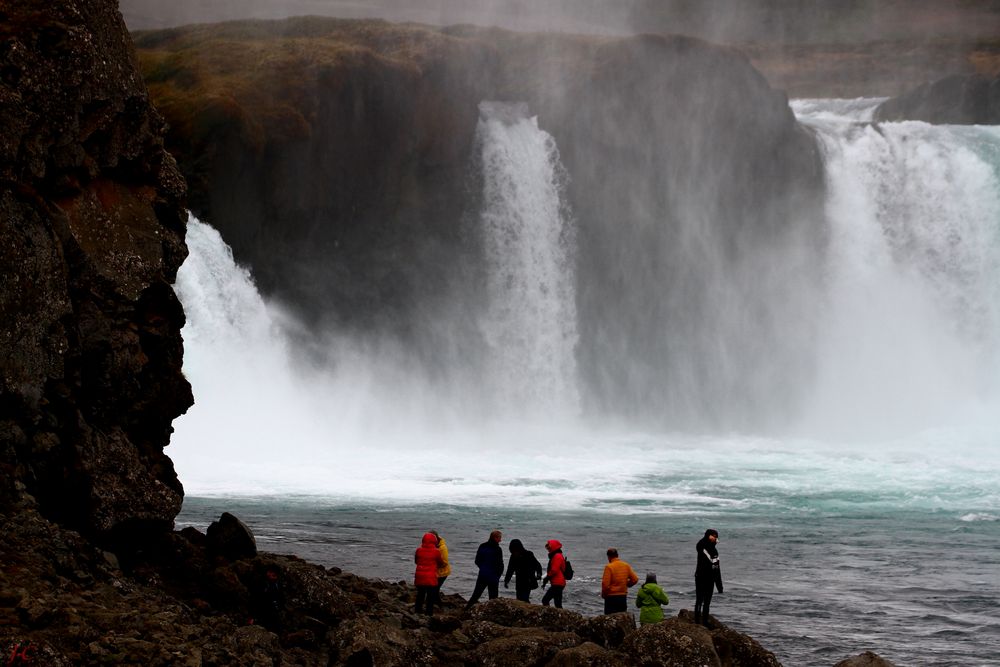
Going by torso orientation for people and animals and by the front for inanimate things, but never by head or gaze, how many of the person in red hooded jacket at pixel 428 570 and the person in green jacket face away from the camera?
2

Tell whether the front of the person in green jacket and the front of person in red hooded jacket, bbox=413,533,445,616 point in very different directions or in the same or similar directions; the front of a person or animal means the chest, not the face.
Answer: same or similar directions

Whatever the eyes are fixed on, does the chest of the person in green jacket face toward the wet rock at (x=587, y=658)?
no

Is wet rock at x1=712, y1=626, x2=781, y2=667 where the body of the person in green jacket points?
no

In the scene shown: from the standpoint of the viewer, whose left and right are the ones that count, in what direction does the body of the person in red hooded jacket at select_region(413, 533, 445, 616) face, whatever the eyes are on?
facing away from the viewer

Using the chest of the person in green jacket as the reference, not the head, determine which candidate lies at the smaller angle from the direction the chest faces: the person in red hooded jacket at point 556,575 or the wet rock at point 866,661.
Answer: the person in red hooded jacket

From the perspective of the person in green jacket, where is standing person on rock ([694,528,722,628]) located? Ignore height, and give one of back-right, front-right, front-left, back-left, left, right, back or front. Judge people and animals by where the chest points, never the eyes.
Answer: front-right

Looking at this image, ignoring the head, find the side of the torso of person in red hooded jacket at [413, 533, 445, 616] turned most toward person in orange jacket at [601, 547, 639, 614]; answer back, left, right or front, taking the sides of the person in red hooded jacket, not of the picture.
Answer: right

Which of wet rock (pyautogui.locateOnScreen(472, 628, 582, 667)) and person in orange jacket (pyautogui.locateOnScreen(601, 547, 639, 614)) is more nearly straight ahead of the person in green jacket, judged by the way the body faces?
the person in orange jacket

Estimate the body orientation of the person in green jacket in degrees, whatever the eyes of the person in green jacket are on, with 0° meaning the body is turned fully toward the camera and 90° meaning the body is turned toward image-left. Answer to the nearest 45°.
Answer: approximately 180°

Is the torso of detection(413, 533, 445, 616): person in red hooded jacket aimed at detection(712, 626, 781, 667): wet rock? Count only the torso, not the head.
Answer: no

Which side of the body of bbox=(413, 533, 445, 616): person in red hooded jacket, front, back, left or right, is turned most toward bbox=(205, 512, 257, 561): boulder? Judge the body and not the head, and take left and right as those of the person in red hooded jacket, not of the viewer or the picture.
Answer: left

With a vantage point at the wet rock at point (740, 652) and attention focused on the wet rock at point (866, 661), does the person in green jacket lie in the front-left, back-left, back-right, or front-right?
back-left

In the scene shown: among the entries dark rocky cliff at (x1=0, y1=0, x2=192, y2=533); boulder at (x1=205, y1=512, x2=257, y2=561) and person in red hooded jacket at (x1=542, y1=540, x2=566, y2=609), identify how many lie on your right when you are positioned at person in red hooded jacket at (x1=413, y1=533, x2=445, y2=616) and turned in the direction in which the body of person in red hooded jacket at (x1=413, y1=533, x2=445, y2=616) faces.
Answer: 1

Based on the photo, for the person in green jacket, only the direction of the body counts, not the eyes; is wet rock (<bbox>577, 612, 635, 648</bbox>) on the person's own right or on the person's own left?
on the person's own left
